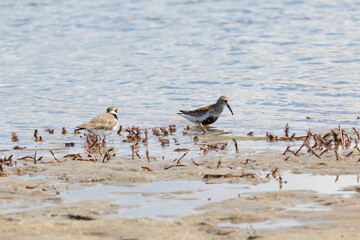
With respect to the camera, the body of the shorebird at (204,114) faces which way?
to the viewer's right

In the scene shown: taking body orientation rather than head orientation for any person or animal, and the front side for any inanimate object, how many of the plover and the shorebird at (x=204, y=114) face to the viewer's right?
2

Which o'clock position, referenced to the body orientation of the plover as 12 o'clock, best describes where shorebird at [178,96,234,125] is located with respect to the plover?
The shorebird is roughly at 11 o'clock from the plover.

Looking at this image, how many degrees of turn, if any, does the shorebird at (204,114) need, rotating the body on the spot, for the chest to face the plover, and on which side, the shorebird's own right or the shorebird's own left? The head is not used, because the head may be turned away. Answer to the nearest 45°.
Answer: approximately 135° to the shorebird's own right

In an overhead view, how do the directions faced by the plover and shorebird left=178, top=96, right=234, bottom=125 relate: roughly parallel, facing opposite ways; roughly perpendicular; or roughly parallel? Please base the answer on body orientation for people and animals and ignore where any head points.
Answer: roughly parallel

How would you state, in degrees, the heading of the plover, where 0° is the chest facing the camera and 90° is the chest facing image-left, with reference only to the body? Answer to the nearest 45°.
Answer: approximately 270°
